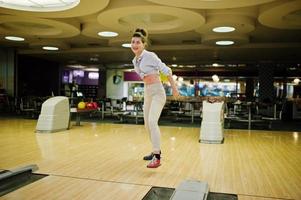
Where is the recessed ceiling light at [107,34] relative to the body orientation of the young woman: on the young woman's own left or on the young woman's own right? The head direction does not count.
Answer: on the young woman's own right

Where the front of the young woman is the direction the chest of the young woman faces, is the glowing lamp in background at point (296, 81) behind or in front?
behind

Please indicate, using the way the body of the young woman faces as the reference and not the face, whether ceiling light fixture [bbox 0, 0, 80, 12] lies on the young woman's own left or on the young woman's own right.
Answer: on the young woman's own right

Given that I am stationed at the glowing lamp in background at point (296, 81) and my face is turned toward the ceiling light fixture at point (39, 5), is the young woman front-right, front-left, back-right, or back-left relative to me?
front-left

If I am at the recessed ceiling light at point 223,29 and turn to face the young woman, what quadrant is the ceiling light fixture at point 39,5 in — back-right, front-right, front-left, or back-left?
front-right

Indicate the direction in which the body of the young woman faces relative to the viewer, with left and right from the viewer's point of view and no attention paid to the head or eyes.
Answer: facing the viewer and to the left of the viewer
